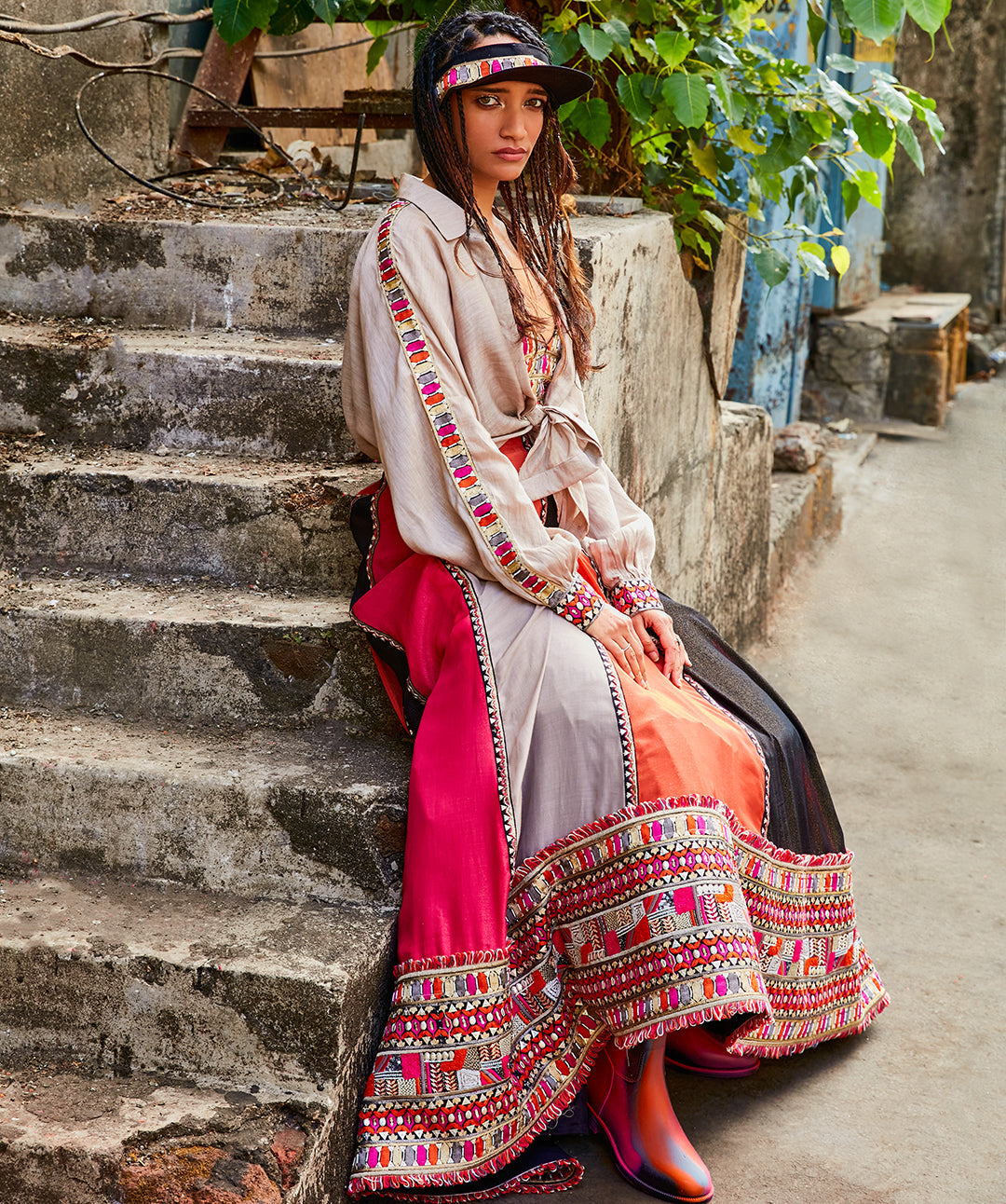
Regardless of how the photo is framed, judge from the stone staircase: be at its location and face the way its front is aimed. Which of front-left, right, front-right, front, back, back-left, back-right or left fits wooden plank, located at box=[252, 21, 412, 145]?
back

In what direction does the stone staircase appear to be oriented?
toward the camera

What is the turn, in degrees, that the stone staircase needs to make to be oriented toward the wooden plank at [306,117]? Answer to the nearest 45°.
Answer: approximately 180°

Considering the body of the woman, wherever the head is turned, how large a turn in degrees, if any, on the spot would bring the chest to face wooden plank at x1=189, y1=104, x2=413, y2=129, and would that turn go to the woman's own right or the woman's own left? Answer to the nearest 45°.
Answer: approximately 135° to the woman's own left

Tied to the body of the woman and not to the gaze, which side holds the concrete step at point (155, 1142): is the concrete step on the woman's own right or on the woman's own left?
on the woman's own right

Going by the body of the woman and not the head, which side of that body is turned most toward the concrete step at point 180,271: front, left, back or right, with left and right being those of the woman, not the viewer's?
back

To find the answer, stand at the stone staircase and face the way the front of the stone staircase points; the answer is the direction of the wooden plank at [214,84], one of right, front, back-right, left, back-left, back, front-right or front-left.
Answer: back

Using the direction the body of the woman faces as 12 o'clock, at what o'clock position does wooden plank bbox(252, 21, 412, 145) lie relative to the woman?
The wooden plank is roughly at 7 o'clock from the woman.

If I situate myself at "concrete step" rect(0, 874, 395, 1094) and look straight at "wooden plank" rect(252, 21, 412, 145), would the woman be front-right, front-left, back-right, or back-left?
front-right

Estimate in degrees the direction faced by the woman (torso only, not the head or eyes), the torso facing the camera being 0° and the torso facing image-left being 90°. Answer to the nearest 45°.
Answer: approximately 315°

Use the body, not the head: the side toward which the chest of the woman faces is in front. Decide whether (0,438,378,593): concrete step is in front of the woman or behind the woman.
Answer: behind
